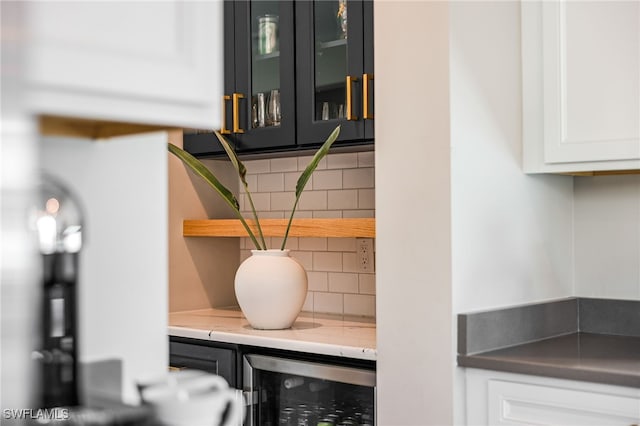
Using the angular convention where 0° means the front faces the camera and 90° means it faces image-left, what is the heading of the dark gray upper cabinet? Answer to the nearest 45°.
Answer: approximately 45°

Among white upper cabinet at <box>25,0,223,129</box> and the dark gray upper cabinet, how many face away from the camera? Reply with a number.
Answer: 0

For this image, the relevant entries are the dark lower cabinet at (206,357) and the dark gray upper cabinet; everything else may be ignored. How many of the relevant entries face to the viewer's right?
0

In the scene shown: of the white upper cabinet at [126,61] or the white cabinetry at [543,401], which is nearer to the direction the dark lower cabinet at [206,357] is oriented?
the white upper cabinet

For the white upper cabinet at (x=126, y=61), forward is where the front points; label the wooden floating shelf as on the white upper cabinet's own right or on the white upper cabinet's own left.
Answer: on the white upper cabinet's own left

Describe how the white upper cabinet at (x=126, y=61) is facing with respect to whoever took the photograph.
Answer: facing the viewer and to the right of the viewer

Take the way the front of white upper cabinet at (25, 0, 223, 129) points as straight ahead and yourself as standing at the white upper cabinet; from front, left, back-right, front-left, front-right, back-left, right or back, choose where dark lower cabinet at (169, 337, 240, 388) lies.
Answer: back-left

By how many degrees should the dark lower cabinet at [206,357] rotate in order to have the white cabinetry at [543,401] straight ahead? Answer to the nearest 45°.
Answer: approximately 90° to its left

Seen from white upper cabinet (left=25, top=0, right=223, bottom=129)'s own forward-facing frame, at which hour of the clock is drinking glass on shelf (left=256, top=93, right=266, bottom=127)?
The drinking glass on shelf is roughly at 8 o'clock from the white upper cabinet.
